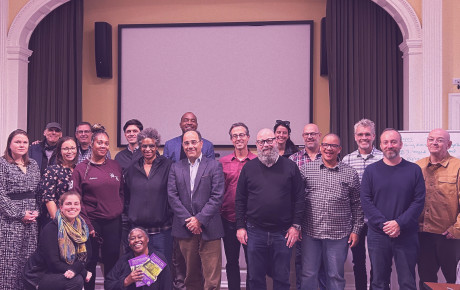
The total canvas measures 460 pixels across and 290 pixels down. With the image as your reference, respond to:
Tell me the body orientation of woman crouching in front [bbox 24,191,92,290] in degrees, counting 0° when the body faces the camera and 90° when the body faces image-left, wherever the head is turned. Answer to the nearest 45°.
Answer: approximately 315°

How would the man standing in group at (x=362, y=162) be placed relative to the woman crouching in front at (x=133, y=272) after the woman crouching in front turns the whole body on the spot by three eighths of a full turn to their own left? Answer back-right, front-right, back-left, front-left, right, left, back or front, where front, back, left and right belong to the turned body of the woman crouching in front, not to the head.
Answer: front-right

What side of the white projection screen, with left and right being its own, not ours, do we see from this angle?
front

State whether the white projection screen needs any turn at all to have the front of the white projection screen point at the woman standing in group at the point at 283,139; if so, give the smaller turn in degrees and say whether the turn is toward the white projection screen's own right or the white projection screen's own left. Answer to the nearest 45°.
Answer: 0° — it already faces them

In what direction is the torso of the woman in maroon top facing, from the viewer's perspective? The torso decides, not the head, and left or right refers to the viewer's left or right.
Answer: facing the viewer

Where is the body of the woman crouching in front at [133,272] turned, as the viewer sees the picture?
toward the camera

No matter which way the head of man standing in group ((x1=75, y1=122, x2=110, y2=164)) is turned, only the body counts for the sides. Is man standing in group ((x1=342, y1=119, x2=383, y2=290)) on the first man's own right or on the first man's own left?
on the first man's own left

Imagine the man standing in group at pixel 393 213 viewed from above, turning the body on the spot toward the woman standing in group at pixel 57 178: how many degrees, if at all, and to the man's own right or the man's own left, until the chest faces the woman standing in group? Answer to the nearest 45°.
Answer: approximately 90° to the man's own right

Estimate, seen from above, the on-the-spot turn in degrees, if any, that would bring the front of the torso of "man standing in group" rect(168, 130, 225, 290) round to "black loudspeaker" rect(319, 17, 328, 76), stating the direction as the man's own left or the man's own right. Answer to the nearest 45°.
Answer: approximately 135° to the man's own left

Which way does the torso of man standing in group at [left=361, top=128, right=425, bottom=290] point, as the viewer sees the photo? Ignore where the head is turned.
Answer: toward the camera

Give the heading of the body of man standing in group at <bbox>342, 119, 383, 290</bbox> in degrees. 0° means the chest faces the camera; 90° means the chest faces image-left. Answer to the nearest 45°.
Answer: approximately 0°
